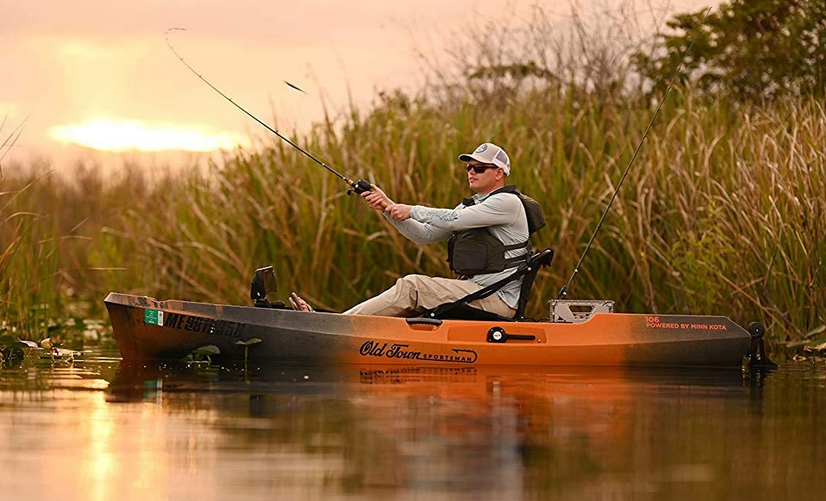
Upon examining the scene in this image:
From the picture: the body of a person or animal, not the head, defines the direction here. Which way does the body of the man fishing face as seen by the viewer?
to the viewer's left

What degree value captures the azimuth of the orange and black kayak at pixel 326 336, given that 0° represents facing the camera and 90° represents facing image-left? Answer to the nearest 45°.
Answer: approximately 90°
